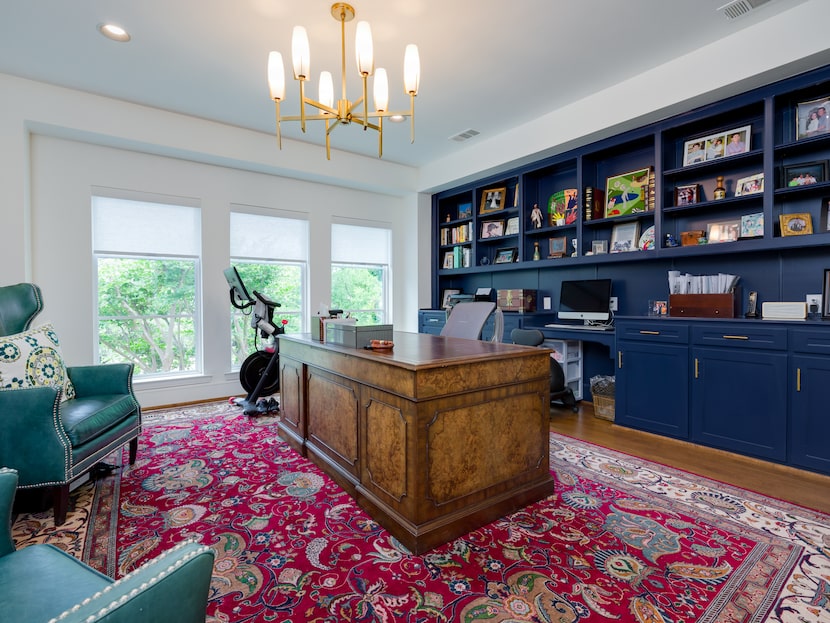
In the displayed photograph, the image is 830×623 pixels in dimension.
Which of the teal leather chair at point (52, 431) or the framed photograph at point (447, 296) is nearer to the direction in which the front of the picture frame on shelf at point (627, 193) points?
the teal leather chair

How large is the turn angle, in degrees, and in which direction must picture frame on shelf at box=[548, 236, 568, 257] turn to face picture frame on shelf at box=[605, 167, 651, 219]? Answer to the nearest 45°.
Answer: approximately 90° to its left

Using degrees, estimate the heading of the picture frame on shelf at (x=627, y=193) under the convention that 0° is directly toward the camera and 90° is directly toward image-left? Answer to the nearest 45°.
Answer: approximately 45°

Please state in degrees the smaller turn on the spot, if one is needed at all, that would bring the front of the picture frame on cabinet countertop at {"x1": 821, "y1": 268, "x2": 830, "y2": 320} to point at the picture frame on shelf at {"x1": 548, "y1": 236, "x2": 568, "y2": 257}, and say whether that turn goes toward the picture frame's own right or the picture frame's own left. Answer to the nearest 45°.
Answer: approximately 45° to the picture frame's own right

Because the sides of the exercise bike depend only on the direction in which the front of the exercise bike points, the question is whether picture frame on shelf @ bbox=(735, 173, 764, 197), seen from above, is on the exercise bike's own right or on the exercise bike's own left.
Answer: on the exercise bike's own left

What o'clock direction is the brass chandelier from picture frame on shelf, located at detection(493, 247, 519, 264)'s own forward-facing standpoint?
The brass chandelier is roughly at 11 o'clock from the picture frame on shelf.
